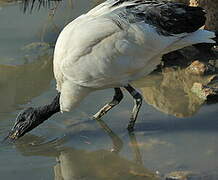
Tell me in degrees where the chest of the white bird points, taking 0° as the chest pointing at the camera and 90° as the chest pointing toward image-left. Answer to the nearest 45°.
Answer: approximately 90°

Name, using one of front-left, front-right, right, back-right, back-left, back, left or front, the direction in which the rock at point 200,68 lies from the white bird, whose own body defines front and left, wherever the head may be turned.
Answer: back-right

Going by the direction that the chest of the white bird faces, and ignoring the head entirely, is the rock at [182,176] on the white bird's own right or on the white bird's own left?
on the white bird's own left
